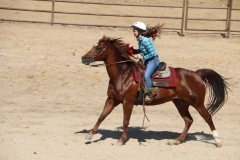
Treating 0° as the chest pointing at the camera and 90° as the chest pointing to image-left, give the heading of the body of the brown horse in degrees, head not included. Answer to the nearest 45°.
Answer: approximately 90°
